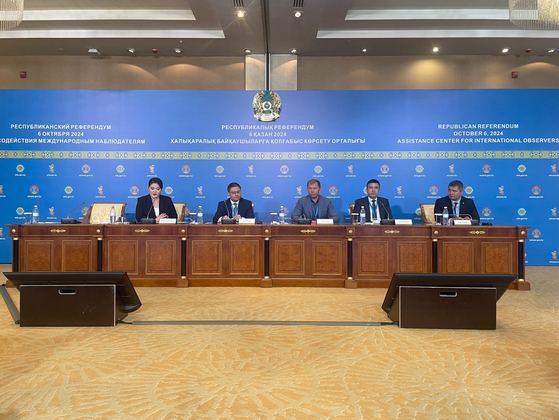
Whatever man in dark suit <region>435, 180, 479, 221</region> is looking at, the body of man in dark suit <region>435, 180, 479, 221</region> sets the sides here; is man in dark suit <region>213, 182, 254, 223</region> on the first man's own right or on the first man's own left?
on the first man's own right

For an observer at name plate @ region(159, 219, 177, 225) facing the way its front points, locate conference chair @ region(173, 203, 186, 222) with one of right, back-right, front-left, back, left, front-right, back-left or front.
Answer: back

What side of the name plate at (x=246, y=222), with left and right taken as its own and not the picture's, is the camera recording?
front

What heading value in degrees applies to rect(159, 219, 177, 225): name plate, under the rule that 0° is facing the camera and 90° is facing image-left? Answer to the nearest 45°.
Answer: approximately 0°

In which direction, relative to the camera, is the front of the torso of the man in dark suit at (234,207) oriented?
toward the camera

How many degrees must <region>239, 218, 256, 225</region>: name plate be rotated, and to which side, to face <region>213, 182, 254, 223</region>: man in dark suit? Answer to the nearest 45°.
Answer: approximately 180°

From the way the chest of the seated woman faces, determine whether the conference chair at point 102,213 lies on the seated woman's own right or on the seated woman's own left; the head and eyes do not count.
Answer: on the seated woman's own right

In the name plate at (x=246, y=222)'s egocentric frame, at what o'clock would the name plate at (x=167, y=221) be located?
the name plate at (x=167, y=221) is roughly at 3 o'clock from the name plate at (x=246, y=222).

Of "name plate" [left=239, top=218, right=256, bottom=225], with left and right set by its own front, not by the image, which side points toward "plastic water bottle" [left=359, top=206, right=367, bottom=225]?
left
